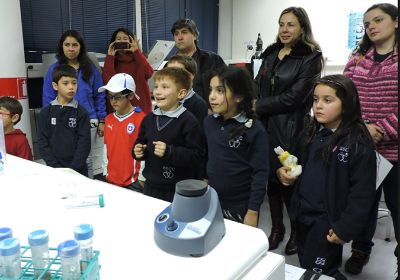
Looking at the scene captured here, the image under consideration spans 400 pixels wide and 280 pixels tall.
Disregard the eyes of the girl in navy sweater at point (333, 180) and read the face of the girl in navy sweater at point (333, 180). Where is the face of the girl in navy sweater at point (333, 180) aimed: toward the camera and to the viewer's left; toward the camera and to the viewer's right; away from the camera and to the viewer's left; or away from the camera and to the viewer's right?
toward the camera and to the viewer's left

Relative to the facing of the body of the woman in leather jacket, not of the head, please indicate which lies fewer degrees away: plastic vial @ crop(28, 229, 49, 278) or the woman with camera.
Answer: the plastic vial

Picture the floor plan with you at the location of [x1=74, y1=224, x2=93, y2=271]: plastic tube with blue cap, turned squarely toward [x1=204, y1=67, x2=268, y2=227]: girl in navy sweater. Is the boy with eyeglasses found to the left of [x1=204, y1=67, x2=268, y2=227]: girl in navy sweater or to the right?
left

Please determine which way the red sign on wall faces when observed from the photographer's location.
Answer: facing the viewer

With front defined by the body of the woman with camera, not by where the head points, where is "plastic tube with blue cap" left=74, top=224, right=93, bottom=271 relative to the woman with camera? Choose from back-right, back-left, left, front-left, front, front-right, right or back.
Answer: front

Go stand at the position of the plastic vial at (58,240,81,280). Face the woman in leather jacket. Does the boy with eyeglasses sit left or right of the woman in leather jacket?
left

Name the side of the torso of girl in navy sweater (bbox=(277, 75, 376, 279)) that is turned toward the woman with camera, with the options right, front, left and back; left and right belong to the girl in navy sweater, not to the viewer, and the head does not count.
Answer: right

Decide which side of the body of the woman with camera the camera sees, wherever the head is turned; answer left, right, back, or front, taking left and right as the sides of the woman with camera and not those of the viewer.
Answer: front

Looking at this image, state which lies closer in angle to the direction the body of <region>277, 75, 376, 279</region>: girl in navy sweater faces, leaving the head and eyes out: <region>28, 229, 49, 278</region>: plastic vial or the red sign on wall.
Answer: the plastic vial

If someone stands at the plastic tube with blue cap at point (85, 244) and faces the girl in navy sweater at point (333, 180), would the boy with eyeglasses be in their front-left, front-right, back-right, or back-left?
front-left

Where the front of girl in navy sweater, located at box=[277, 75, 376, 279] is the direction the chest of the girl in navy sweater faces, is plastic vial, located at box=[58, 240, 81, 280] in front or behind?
in front

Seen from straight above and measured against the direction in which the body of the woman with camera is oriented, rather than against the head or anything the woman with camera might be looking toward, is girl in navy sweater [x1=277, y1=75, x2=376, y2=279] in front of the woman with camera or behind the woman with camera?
in front

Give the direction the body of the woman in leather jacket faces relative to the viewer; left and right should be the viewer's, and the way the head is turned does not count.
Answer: facing the viewer and to the left of the viewer
